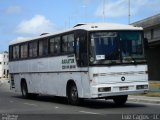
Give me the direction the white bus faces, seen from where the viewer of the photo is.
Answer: facing the viewer and to the right of the viewer
